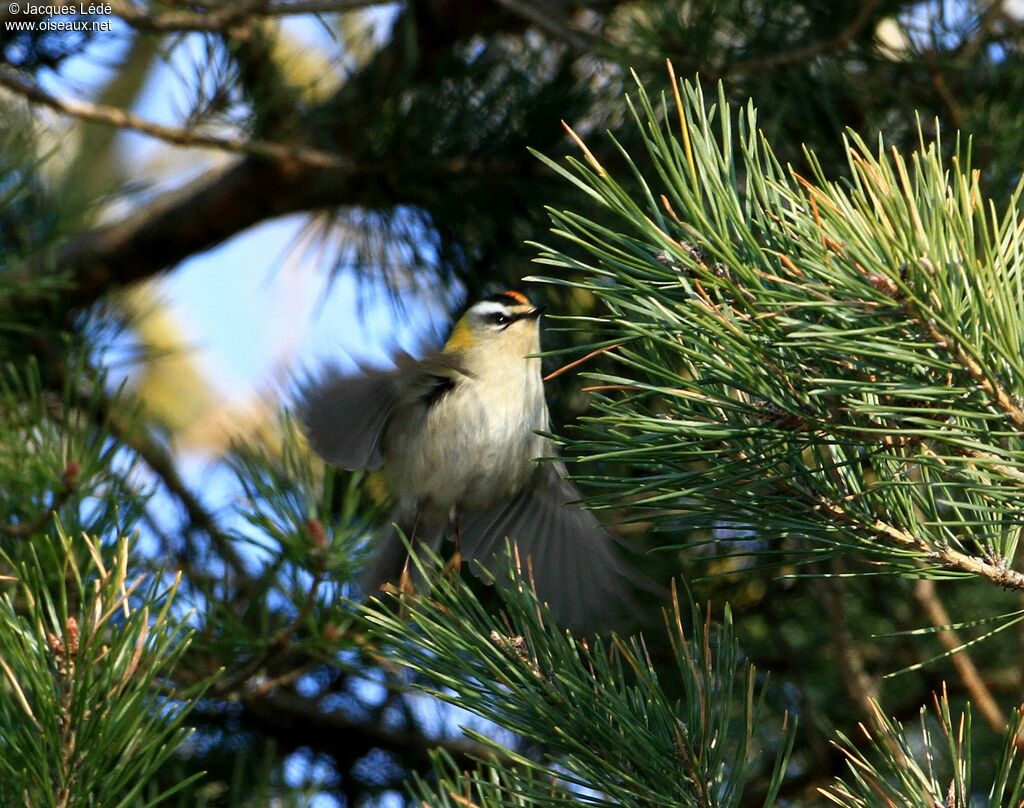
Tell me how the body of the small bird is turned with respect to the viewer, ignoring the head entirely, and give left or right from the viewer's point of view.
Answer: facing the viewer and to the right of the viewer
